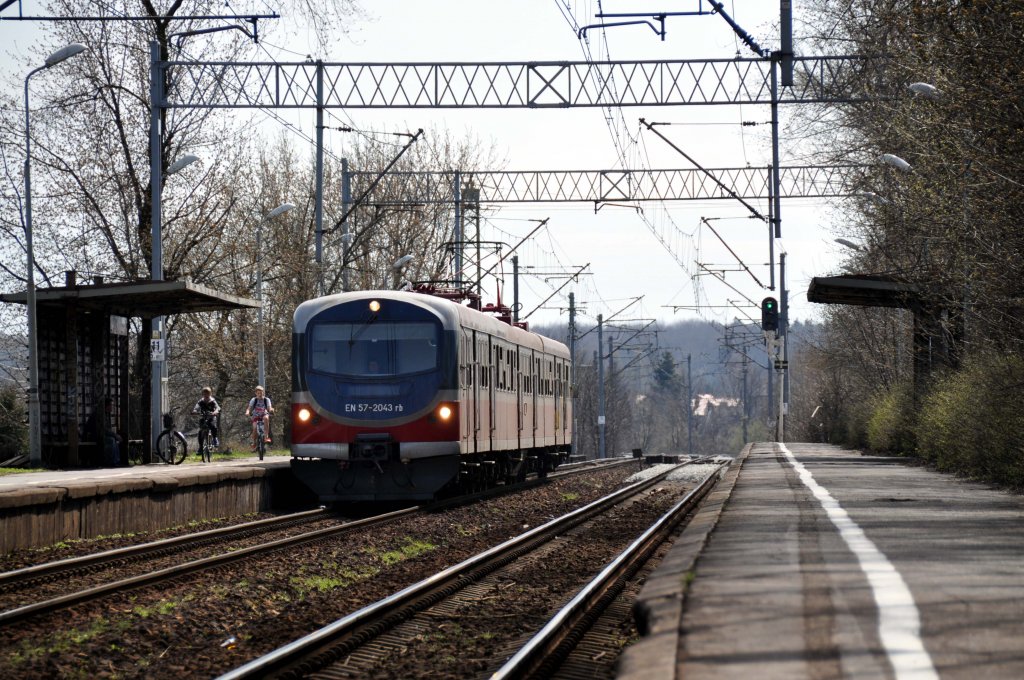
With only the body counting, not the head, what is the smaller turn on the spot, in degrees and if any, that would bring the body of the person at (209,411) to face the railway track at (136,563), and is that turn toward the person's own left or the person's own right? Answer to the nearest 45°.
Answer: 0° — they already face it

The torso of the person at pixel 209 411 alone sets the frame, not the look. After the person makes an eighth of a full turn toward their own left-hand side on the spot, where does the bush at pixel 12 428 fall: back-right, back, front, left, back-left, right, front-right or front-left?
back

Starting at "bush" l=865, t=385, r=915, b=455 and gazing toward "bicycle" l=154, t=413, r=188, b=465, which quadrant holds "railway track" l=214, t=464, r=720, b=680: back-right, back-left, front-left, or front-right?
front-left

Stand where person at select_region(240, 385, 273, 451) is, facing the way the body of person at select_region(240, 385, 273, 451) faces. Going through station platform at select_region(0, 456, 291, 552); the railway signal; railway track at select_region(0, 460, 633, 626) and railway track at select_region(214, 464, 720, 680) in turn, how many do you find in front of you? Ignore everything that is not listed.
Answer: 3

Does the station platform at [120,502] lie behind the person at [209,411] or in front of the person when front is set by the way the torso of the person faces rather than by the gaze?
in front

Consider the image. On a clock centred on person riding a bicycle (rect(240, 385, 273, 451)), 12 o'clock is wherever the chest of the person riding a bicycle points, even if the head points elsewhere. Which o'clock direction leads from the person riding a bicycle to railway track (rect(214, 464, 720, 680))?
The railway track is roughly at 12 o'clock from the person riding a bicycle.

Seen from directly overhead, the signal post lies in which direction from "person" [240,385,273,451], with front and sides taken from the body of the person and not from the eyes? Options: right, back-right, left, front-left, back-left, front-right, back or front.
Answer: back-left

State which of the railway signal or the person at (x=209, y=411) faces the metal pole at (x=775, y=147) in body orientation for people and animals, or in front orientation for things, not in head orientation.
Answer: the railway signal

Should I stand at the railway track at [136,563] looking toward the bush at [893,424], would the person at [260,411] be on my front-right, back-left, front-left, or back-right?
front-left

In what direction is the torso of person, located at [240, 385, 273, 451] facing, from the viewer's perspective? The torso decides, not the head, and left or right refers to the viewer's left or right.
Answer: facing the viewer

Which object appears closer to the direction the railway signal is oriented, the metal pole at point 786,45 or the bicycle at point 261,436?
the metal pole

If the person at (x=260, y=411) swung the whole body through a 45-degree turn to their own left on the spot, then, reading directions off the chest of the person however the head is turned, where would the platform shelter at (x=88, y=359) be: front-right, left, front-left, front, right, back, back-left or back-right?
right

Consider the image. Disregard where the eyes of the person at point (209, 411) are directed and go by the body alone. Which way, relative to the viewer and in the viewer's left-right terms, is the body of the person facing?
facing the viewer
